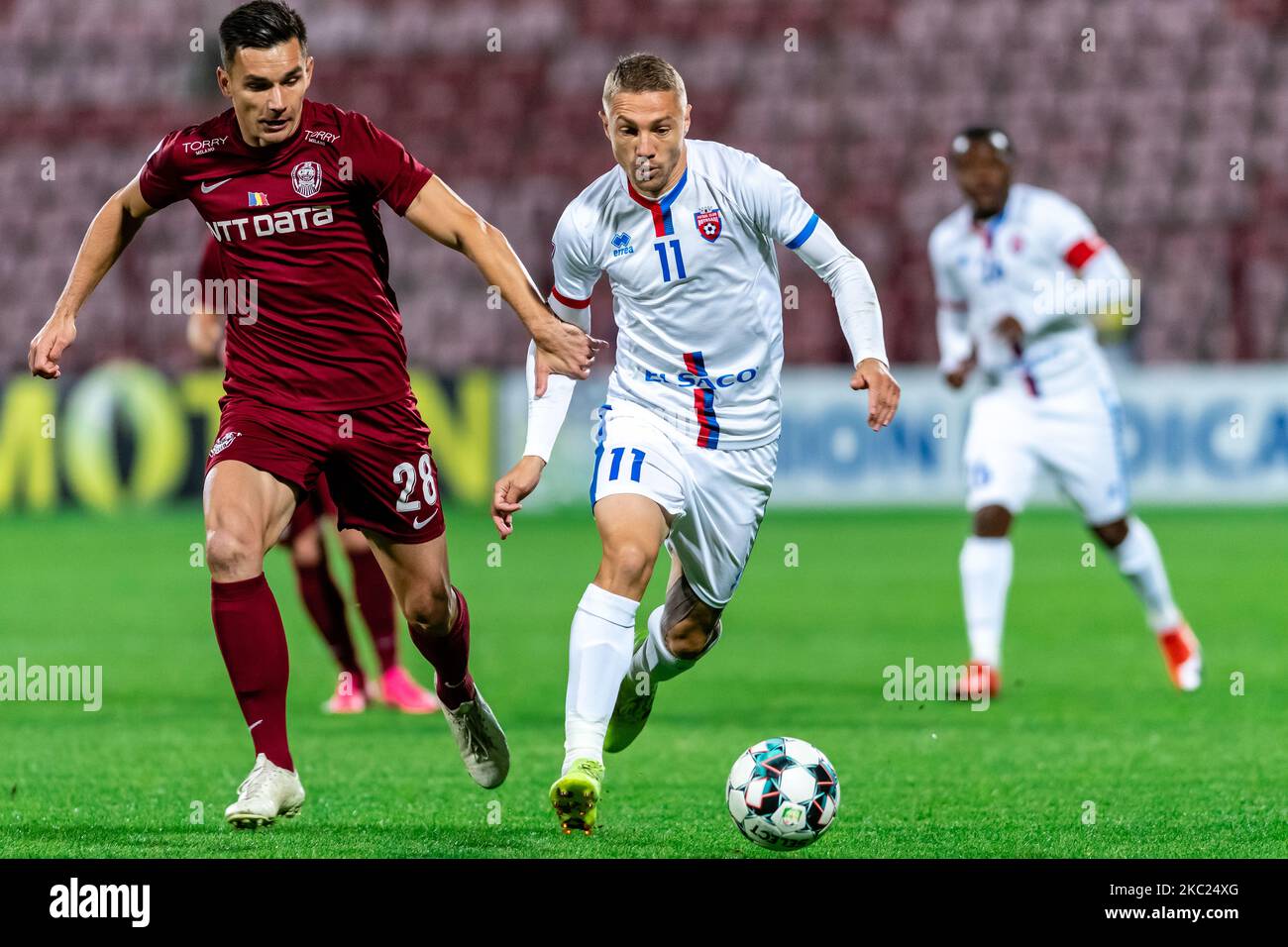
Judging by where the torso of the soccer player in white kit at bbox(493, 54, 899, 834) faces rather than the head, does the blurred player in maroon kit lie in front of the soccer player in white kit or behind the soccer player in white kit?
behind

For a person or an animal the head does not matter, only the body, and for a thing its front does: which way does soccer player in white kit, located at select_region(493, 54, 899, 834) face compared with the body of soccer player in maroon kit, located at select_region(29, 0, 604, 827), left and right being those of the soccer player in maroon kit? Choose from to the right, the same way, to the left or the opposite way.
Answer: the same way

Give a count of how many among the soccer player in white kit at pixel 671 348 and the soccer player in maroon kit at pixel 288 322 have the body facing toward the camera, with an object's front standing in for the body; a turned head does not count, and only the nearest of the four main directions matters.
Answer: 2

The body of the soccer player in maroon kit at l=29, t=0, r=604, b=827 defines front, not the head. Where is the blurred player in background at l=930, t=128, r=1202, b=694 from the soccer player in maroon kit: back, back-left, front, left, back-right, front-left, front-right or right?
back-left

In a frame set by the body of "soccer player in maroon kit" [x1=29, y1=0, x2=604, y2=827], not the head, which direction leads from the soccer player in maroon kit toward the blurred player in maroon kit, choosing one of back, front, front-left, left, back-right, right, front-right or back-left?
back

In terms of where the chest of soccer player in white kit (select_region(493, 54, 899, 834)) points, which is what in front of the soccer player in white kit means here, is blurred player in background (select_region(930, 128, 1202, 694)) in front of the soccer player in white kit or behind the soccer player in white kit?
behind

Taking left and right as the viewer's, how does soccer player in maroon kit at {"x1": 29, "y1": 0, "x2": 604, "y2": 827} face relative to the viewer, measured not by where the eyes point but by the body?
facing the viewer

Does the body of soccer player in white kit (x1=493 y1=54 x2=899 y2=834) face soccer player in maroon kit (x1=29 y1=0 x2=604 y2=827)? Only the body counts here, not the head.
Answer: no

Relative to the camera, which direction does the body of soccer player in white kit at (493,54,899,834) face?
toward the camera

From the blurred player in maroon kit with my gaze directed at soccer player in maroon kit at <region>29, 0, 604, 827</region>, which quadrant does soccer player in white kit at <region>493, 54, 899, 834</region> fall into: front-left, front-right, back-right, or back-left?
front-left

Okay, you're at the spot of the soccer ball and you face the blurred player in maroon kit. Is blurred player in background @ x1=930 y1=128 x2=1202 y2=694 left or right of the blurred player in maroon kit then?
right

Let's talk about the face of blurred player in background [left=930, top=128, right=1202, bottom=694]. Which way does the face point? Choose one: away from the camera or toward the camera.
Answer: toward the camera

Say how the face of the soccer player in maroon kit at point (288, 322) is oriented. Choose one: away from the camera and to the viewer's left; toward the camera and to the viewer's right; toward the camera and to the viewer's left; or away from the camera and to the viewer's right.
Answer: toward the camera and to the viewer's right

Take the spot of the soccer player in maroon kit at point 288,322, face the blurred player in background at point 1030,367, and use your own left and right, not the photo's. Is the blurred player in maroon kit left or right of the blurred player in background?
left
